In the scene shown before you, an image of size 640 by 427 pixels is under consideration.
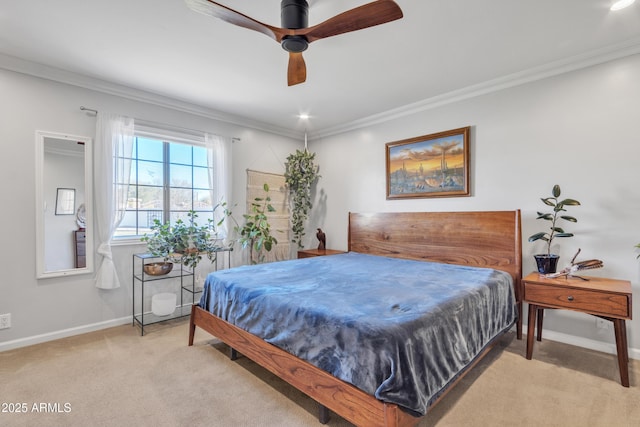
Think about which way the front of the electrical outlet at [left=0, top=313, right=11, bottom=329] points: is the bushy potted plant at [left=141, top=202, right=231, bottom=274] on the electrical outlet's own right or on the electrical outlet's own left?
on the electrical outlet's own left

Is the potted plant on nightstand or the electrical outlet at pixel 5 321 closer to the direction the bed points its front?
the electrical outlet

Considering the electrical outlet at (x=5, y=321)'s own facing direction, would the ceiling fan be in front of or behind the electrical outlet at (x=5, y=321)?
in front

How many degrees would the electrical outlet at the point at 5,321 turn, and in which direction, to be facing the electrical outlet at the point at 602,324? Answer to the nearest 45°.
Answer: approximately 45° to its left

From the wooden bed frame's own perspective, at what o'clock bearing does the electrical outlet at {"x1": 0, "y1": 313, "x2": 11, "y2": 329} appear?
The electrical outlet is roughly at 1 o'clock from the wooden bed frame.

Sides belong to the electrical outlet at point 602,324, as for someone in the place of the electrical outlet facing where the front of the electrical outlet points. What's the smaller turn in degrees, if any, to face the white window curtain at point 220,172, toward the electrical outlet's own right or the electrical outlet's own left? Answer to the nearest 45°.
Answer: approximately 90° to the electrical outlet's own right

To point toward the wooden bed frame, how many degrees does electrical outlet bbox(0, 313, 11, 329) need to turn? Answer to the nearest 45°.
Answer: approximately 45° to its left

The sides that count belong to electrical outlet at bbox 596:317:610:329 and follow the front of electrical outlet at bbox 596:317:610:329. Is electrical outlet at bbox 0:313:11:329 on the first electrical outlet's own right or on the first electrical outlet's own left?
on the first electrical outlet's own right

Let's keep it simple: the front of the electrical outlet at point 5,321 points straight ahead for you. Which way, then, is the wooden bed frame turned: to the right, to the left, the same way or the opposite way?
to the right

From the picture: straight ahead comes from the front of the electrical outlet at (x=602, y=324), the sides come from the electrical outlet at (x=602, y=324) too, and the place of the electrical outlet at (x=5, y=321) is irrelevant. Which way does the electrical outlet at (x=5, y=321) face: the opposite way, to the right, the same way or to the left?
to the left

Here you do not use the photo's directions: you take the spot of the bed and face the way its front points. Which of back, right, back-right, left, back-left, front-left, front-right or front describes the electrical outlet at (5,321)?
front-right

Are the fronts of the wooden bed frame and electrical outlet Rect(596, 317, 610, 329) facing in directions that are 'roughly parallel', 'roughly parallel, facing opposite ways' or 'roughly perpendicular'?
roughly parallel

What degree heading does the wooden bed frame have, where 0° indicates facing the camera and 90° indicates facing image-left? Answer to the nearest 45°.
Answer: approximately 45°

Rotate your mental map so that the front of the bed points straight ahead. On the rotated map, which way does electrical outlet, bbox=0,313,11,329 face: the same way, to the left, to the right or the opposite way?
to the left

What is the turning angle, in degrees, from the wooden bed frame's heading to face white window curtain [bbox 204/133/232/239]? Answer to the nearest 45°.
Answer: approximately 45° to its right

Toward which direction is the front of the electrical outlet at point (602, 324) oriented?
toward the camera
